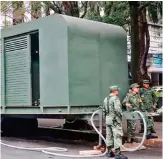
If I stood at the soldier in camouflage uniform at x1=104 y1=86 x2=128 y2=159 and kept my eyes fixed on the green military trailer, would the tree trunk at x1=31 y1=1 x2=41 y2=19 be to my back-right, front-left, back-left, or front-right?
front-right

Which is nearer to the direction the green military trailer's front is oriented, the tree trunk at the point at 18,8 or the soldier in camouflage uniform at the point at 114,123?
the soldier in camouflage uniform

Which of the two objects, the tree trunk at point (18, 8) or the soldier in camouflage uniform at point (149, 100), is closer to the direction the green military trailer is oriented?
the soldier in camouflage uniform

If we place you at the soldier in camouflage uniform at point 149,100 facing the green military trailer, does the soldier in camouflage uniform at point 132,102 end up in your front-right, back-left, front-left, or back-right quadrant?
front-left
